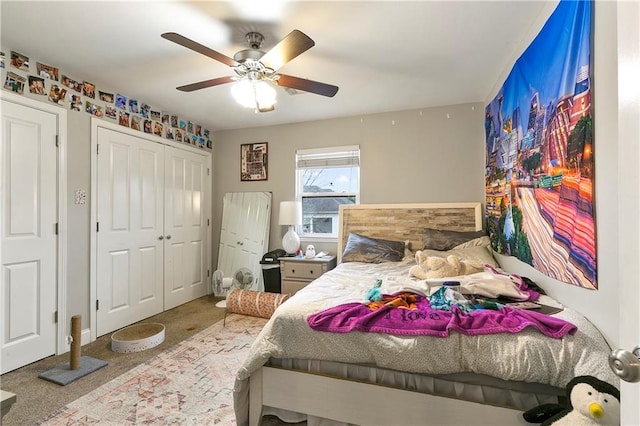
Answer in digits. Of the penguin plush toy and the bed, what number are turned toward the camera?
2

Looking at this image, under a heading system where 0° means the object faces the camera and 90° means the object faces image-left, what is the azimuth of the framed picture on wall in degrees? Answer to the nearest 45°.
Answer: approximately 45°

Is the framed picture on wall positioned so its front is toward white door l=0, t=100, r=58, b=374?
yes

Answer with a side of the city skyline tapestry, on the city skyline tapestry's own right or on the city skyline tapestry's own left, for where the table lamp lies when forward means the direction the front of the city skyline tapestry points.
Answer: on the city skyline tapestry's own right

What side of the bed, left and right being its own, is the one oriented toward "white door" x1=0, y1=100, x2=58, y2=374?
right

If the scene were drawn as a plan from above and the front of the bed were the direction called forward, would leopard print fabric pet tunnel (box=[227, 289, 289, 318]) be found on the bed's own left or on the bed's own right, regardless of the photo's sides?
on the bed's own right

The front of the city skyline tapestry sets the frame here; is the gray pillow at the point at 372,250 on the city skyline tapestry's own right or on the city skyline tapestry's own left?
on the city skyline tapestry's own right

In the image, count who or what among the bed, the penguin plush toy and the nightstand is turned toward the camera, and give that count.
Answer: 3

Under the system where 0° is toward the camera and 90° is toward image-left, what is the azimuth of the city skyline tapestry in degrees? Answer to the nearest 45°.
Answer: approximately 45°

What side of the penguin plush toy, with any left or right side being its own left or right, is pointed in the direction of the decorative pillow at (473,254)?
back

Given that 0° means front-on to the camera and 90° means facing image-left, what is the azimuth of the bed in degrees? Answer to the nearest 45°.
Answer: approximately 0°
